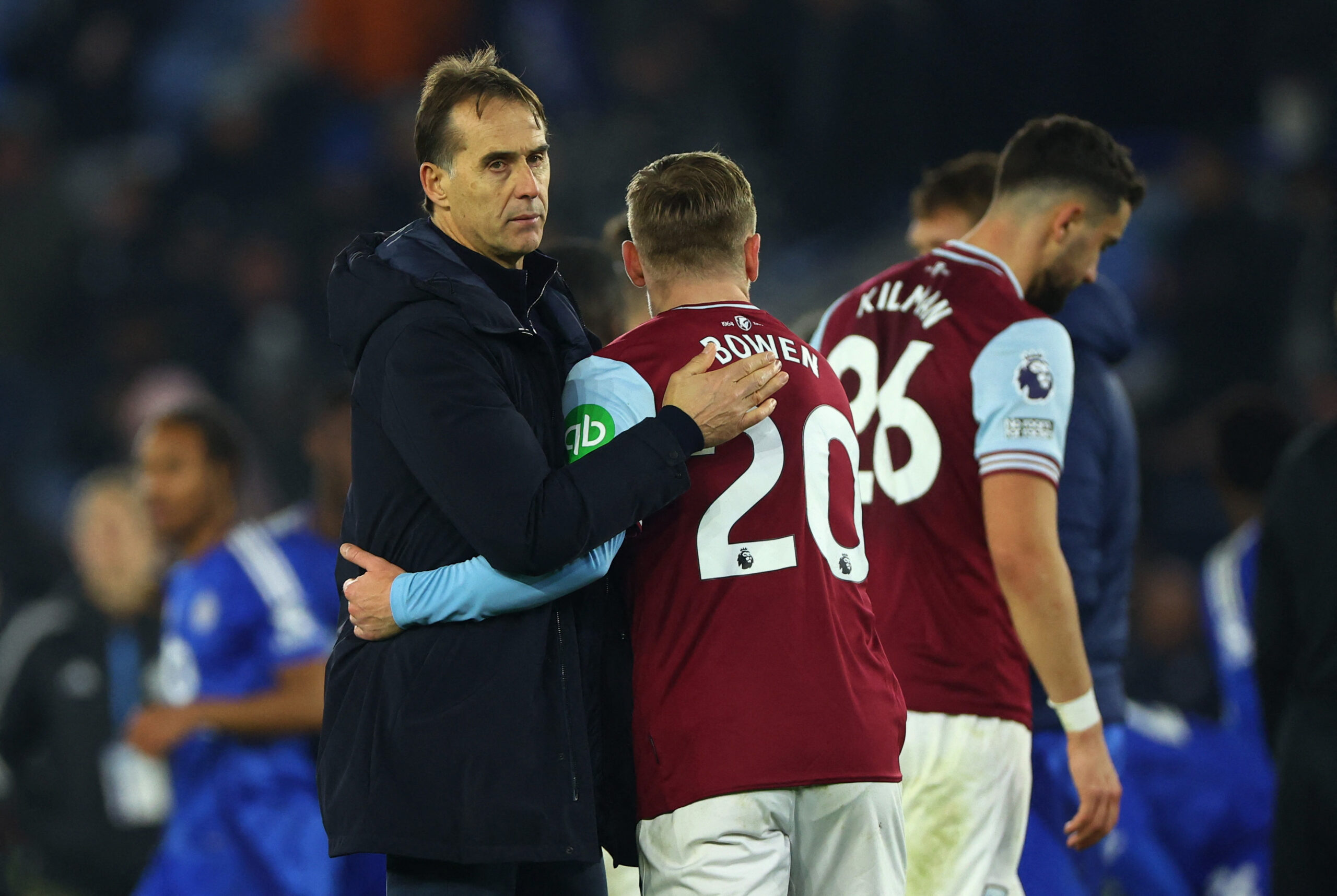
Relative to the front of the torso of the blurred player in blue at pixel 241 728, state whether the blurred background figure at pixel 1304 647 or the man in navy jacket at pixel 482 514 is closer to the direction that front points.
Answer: the man in navy jacket

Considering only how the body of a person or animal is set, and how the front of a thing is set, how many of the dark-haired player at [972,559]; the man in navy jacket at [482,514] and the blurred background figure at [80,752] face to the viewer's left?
0

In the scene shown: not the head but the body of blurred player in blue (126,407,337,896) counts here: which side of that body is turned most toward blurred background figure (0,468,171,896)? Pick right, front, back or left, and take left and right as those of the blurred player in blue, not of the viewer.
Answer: right

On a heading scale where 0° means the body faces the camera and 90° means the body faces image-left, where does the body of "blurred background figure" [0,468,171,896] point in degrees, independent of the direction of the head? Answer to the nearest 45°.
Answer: approximately 315°

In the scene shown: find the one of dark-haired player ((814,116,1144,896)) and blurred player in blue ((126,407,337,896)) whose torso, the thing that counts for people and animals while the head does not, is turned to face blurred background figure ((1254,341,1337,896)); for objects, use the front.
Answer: the dark-haired player

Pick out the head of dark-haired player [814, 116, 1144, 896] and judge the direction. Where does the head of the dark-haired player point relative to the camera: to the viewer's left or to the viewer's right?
to the viewer's right

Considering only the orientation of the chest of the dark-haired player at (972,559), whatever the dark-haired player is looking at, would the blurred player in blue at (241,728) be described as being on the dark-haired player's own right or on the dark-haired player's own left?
on the dark-haired player's own left

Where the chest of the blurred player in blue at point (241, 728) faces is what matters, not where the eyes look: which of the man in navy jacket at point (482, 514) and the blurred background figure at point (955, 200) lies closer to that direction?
the man in navy jacket

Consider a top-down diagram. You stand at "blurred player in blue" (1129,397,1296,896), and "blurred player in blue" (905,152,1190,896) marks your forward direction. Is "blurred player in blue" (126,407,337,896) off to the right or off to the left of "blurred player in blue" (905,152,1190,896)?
right

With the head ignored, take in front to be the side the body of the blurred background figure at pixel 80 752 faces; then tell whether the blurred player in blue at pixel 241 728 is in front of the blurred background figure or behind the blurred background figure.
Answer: in front

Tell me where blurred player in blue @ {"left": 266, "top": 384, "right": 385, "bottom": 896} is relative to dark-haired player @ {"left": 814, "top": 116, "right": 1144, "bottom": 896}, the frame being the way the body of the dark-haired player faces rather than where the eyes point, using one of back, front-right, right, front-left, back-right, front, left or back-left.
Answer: left

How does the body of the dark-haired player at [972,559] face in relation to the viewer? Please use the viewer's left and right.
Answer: facing away from the viewer and to the right of the viewer
